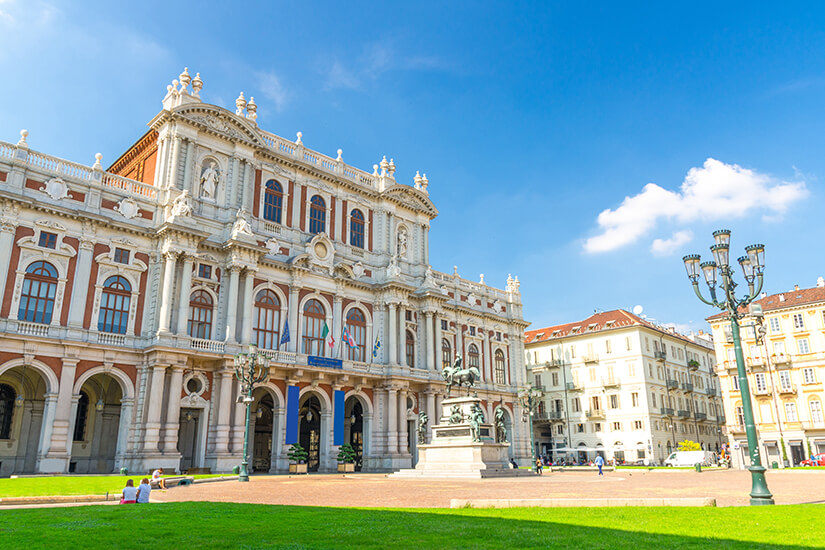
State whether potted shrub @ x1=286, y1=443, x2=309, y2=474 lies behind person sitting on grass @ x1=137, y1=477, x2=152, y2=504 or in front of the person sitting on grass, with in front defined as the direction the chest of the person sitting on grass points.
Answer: in front

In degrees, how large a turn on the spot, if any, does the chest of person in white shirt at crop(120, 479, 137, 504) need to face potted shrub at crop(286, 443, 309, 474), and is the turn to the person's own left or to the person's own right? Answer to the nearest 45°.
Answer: approximately 45° to the person's own right

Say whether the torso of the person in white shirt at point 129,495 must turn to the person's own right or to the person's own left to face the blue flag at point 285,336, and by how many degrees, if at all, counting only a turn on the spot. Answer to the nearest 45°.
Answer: approximately 45° to the person's own right

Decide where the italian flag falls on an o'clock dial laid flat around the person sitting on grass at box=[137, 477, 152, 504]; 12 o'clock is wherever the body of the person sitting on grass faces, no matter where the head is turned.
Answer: The italian flag is roughly at 1 o'clock from the person sitting on grass.

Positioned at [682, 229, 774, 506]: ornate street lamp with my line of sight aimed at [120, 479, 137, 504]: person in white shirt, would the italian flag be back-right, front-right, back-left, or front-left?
front-right

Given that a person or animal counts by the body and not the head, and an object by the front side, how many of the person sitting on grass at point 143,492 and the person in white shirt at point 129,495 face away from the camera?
2

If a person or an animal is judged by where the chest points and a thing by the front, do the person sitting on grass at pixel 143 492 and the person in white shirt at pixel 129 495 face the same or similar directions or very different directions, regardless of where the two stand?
same or similar directions

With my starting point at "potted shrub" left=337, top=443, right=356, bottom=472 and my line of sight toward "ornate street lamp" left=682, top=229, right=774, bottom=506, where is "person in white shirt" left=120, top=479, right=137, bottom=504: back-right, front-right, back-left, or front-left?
front-right

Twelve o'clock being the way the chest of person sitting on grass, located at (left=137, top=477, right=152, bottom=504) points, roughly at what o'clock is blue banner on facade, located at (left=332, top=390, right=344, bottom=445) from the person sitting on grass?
The blue banner on facade is roughly at 1 o'clock from the person sitting on grass.

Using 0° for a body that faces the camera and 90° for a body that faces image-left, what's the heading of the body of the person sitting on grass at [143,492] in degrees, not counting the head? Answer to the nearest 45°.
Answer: approximately 180°

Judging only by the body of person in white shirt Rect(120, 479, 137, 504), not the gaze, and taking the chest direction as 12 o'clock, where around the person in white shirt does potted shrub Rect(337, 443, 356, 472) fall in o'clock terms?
The potted shrub is roughly at 1 o'clock from the person in white shirt.

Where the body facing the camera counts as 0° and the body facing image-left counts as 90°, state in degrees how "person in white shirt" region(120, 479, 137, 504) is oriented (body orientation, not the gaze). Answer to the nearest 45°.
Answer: approximately 180°
